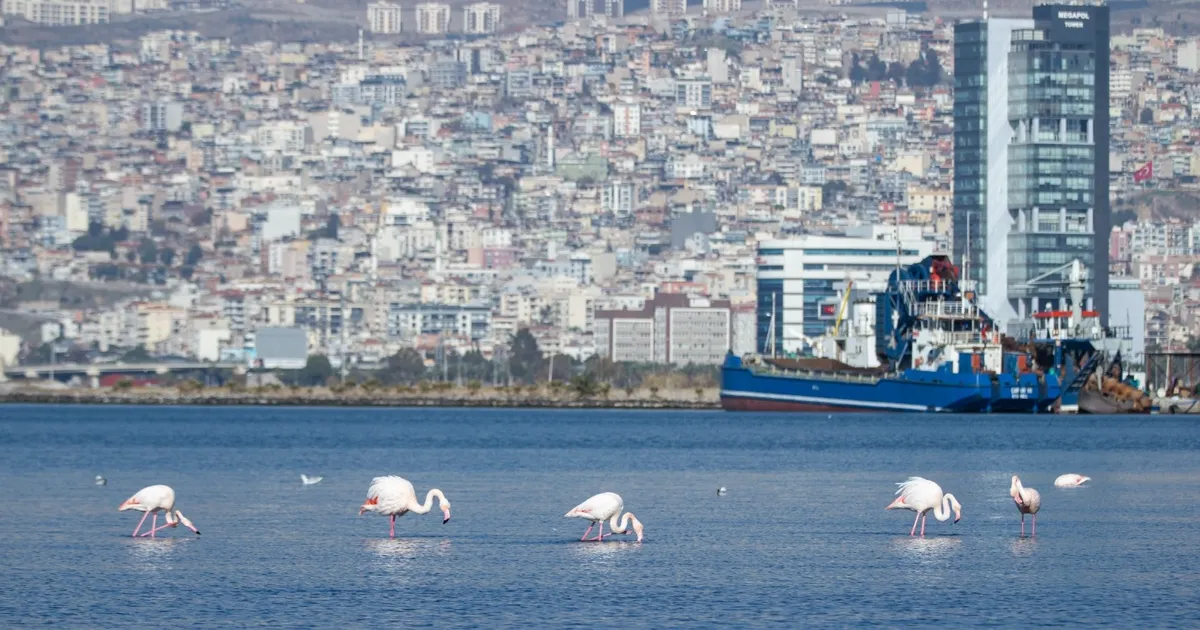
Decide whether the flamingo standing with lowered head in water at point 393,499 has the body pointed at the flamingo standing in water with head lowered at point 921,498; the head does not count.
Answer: yes

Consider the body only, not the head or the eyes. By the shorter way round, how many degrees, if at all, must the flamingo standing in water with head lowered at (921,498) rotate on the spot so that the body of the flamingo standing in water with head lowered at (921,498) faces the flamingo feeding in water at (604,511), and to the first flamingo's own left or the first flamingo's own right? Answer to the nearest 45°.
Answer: approximately 180°

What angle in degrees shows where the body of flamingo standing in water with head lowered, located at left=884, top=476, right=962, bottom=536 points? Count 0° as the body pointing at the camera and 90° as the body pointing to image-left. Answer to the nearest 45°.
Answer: approximately 270°

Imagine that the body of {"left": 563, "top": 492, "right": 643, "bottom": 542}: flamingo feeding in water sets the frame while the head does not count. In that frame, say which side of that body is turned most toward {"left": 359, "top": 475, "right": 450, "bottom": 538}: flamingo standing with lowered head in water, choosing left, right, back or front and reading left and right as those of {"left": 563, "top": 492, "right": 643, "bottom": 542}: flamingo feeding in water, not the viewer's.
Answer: back

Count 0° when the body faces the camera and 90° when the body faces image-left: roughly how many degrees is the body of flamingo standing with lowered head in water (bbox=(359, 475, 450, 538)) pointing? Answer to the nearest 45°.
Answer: approximately 270°

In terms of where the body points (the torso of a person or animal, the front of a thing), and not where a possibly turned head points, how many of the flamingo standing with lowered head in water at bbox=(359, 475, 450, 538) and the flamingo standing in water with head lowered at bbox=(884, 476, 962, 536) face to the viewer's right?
2

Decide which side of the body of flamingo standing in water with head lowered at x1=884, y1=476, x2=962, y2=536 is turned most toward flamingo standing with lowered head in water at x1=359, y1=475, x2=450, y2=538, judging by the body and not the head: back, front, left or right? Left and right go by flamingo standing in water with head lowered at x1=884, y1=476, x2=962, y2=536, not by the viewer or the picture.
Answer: back

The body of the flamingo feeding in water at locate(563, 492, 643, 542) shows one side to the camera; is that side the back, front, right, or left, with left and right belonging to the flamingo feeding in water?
right
